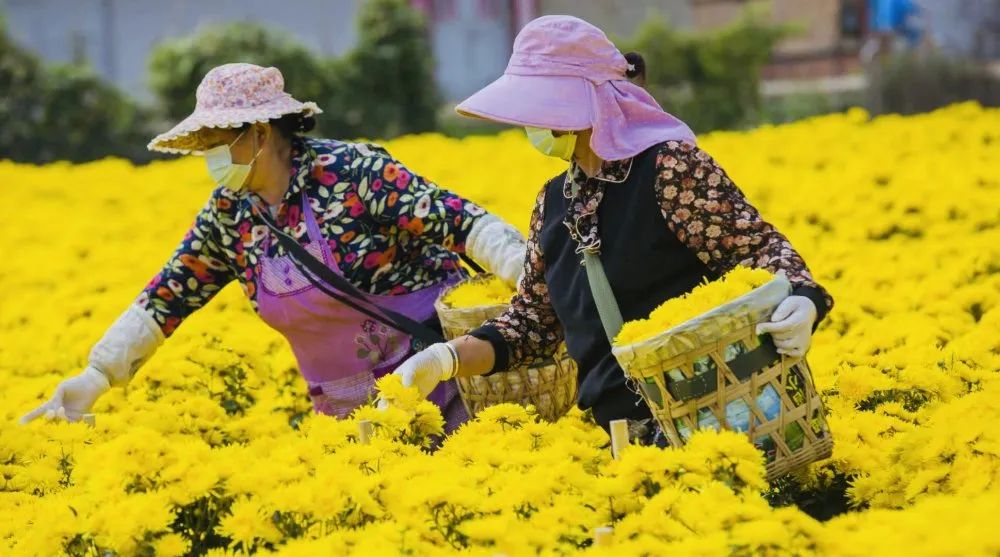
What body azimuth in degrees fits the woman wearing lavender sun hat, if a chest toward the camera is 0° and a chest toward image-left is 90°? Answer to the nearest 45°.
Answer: approximately 45°

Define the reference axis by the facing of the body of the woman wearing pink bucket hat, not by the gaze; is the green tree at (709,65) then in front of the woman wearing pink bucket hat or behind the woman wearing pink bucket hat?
behind

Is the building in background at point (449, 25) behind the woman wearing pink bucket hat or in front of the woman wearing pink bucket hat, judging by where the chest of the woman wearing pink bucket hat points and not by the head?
behind
